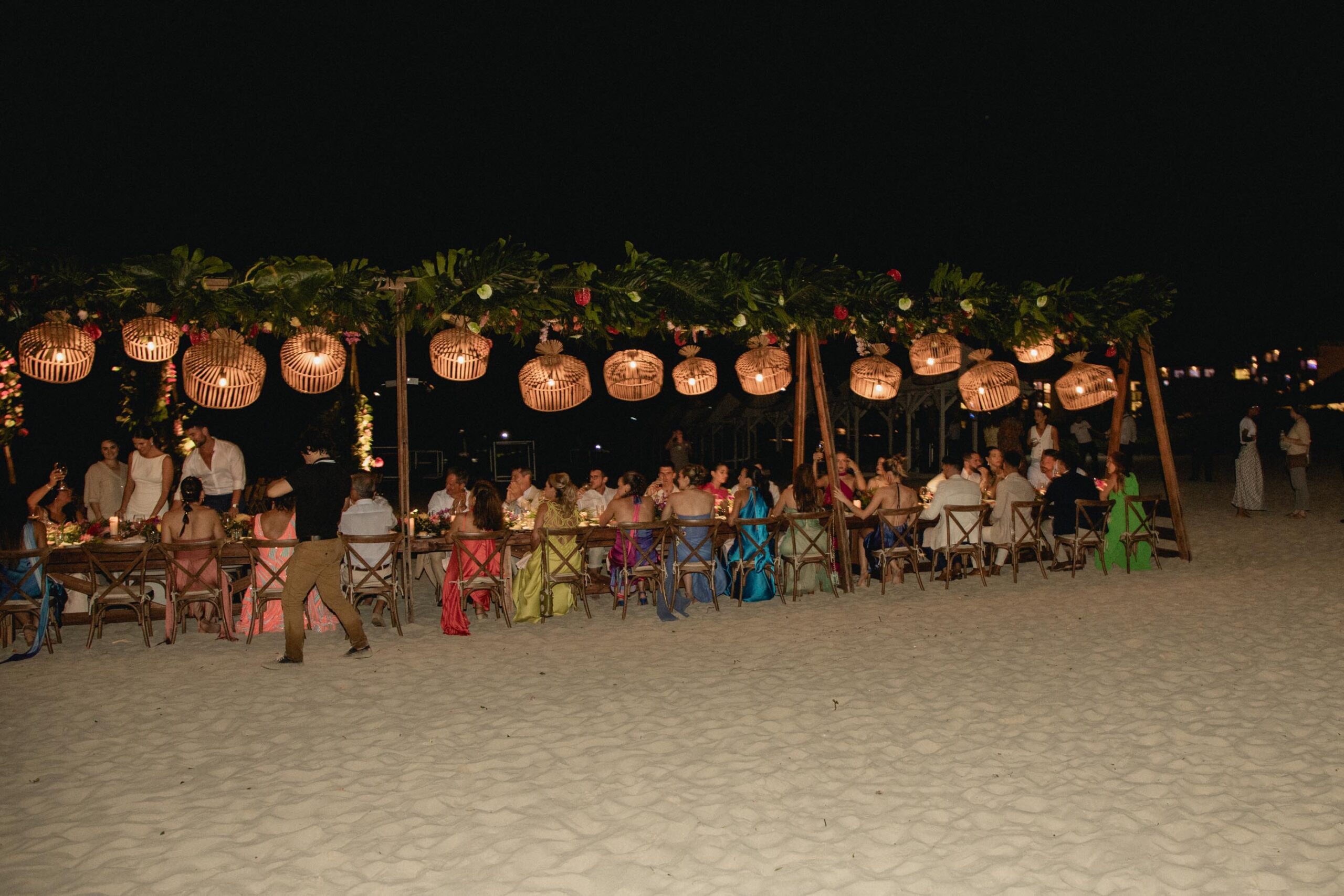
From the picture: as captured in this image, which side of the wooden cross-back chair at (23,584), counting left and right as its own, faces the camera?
back

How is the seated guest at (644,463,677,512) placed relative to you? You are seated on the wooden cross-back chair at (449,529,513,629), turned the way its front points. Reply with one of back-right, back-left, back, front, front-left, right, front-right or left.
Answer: front-right

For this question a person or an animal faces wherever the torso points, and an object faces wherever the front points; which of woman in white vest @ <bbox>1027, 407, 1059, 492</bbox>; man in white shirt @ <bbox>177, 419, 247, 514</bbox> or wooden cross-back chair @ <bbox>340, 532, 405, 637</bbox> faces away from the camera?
the wooden cross-back chair

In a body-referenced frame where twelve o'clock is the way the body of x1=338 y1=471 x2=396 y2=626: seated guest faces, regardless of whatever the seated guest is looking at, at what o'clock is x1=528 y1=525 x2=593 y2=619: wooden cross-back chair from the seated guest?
The wooden cross-back chair is roughly at 3 o'clock from the seated guest.

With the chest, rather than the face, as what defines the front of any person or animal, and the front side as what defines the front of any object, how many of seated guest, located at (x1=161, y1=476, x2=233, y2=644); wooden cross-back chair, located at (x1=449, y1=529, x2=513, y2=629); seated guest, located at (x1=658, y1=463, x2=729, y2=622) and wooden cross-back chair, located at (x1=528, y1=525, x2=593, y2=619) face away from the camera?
4

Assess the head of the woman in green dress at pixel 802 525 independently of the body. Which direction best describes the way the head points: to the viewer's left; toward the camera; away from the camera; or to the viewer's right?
away from the camera

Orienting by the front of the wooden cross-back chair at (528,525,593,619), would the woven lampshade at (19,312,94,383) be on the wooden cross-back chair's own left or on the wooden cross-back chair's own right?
on the wooden cross-back chair's own left

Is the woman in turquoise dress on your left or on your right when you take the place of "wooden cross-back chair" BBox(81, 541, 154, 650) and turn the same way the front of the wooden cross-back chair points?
on your right

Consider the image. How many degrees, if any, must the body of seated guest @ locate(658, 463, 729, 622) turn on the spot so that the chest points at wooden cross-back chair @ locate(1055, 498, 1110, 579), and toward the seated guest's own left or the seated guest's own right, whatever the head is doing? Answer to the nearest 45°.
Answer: approximately 90° to the seated guest's own right

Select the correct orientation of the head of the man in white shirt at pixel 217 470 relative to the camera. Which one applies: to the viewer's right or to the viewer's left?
to the viewer's left

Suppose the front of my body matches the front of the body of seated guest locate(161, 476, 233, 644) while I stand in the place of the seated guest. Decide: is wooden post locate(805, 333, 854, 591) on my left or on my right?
on my right

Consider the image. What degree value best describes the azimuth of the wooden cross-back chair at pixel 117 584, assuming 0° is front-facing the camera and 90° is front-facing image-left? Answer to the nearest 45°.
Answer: approximately 180°

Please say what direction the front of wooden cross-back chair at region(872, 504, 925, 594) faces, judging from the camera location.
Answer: facing away from the viewer and to the left of the viewer

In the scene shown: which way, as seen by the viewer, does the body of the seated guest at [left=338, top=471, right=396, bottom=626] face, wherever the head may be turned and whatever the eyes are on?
away from the camera

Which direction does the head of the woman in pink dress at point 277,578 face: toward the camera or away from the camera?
away from the camera
